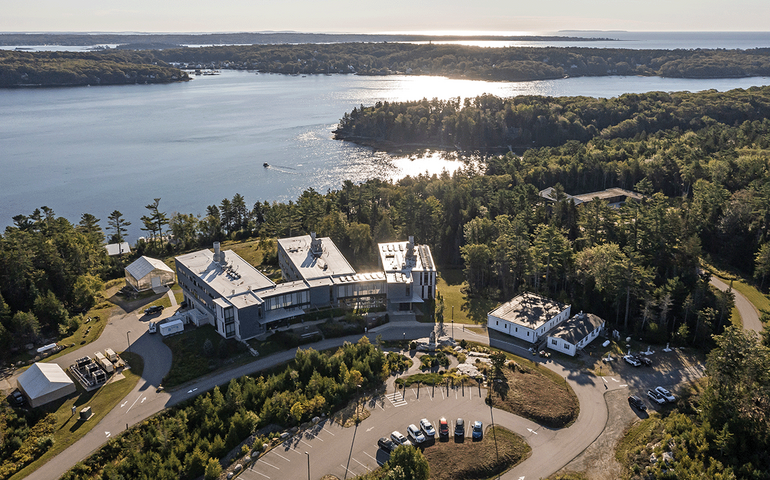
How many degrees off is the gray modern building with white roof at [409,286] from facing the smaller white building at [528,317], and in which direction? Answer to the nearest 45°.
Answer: approximately 45° to its left

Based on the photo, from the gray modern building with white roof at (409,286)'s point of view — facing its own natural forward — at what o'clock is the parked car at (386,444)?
The parked car is roughly at 12 o'clock from the gray modern building with white roof.

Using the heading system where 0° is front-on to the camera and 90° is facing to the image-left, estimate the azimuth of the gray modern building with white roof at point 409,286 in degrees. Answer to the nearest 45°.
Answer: approximately 0°

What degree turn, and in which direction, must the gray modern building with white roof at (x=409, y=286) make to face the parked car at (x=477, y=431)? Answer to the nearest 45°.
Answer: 0° — it already faces it

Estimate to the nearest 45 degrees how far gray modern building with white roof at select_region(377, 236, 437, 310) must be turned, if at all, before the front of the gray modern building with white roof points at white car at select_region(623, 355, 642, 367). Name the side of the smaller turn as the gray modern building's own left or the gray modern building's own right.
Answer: approximately 45° to the gray modern building's own left
